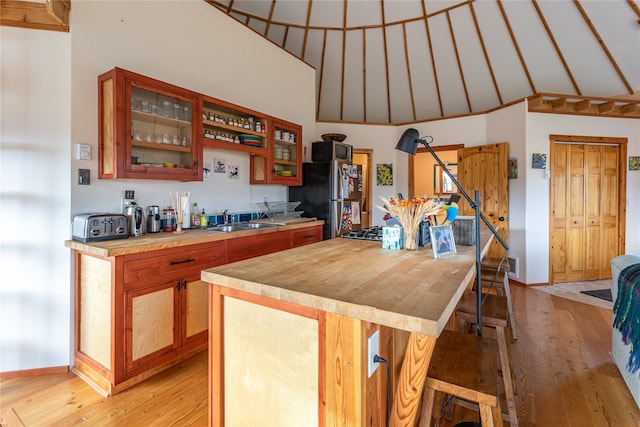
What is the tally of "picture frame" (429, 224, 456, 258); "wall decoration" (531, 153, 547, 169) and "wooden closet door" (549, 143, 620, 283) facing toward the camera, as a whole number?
3

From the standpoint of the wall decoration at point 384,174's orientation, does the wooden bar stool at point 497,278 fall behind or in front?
in front

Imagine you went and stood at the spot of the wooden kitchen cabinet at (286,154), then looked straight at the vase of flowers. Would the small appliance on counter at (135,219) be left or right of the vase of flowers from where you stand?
right

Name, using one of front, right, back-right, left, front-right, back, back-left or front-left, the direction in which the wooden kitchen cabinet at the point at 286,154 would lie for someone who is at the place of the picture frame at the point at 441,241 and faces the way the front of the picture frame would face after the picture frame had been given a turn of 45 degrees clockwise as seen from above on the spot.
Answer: right

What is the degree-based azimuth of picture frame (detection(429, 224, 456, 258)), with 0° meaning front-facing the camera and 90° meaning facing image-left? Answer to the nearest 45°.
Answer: approximately 0°

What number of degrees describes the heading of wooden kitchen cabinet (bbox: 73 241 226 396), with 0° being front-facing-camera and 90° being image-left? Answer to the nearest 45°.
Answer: approximately 315°

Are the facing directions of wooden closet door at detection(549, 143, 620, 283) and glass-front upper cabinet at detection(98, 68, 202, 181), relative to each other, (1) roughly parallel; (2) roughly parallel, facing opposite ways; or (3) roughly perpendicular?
roughly perpendicular
